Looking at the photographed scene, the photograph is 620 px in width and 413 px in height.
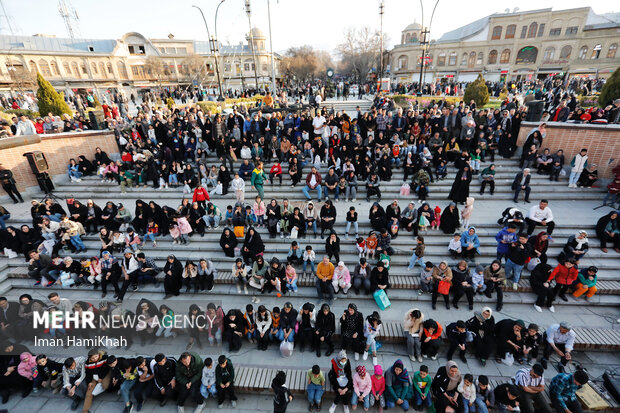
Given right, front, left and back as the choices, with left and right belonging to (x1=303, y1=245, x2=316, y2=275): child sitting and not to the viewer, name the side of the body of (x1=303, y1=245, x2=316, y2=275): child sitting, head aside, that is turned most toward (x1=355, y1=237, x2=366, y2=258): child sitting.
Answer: left

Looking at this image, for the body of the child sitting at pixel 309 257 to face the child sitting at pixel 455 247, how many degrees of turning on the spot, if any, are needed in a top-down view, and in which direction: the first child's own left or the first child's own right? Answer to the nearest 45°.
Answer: approximately 90° to the first child's own left

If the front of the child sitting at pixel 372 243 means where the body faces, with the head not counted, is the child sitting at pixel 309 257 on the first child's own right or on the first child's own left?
on the first child's own right

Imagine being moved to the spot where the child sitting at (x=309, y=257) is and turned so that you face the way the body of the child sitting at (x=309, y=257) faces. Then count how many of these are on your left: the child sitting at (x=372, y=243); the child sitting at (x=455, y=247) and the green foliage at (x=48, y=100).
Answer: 2

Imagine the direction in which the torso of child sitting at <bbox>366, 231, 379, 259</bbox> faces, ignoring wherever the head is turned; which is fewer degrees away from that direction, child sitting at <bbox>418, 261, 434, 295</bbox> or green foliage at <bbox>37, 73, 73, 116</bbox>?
the child sitting

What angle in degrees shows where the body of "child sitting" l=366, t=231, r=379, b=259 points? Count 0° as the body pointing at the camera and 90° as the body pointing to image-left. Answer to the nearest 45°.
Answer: approximately 0°

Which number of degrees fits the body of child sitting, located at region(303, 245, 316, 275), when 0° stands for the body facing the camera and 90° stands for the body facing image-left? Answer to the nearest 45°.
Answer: approximately 0°

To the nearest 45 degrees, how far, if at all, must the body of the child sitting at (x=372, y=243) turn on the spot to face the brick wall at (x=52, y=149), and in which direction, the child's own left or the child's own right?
approximately 90° to the child's own right

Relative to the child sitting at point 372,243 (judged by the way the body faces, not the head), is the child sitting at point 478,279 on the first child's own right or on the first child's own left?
on the first child's own left

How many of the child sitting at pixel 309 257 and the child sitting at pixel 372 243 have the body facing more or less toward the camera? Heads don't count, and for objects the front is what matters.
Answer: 2

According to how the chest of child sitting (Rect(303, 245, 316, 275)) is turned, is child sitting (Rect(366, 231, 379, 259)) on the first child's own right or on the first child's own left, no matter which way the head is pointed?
on the first child's own left
